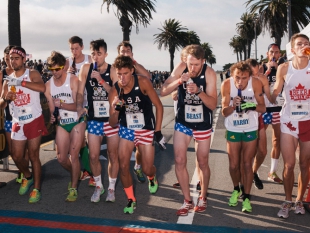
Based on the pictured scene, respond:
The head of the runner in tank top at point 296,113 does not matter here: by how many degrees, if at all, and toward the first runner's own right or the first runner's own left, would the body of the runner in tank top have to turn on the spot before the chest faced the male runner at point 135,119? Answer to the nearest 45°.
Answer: approximately 90° to the first runner's own right

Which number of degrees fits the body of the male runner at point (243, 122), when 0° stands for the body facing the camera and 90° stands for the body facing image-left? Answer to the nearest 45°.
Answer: approximately 0°

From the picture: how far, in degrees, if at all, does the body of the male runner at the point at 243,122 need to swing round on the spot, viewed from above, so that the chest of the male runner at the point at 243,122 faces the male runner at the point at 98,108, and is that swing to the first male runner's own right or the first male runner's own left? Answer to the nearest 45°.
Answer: approximately 90° to the first male runner's own right

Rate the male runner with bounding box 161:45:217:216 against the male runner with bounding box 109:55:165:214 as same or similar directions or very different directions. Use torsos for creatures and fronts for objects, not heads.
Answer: same or similar directions

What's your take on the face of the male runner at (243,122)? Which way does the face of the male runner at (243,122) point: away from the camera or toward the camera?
toward the camera

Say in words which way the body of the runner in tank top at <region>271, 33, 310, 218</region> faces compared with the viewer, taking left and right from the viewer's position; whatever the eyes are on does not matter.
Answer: facing the viewer

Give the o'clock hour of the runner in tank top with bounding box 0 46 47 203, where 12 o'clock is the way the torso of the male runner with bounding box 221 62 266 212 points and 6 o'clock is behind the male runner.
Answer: The runner in tank top is roughly at 3 o'clock from the male runner.

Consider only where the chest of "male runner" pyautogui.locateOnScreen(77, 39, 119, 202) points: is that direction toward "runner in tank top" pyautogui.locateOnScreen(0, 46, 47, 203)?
no

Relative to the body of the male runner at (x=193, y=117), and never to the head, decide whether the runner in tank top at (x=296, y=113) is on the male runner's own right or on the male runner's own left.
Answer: on the male runner's own left

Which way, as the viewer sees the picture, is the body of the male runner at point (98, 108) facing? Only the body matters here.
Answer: toward the camera

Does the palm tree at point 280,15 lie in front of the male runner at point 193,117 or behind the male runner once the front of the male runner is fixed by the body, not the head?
behind

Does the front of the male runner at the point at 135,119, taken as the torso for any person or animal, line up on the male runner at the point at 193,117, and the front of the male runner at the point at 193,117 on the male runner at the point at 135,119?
no

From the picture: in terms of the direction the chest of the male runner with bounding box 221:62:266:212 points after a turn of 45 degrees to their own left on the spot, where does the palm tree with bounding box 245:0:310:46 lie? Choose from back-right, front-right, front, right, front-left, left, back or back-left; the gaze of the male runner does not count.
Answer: back-left

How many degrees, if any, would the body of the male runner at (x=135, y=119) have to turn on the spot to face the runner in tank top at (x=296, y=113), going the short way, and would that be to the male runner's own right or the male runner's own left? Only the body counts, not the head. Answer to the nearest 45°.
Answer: approximately 90° to the male runner's own left

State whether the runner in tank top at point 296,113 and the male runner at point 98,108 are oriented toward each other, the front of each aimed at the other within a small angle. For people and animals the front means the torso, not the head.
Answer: no

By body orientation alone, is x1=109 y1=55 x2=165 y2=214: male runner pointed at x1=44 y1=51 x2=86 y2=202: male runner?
no

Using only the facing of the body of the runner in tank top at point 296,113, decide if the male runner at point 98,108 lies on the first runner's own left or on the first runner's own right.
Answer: on the first runner's own right

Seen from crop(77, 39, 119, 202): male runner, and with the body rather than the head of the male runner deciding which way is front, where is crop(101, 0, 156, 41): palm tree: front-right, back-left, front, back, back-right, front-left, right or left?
back
